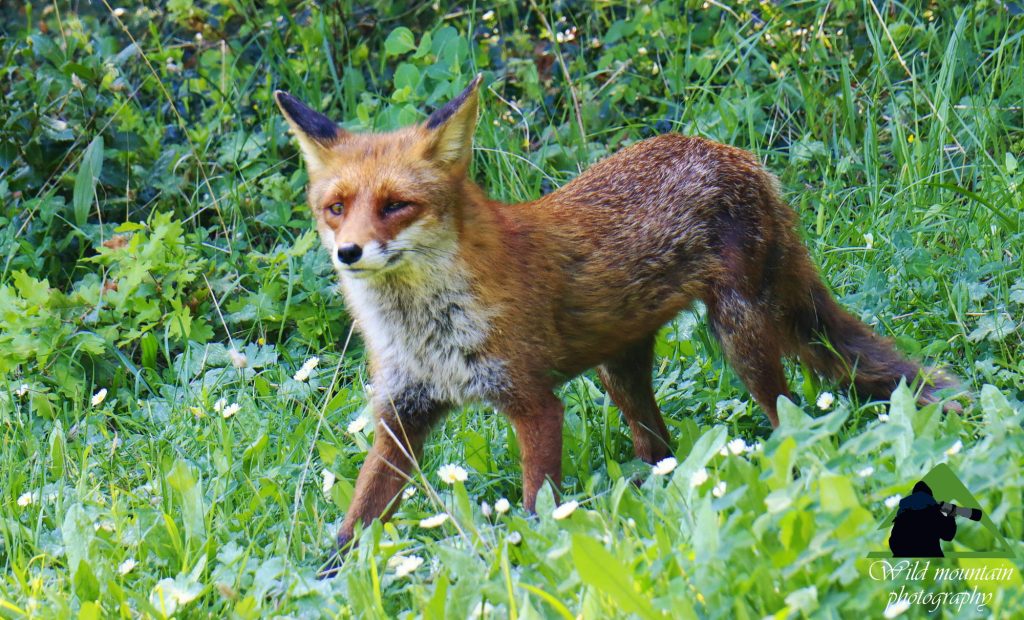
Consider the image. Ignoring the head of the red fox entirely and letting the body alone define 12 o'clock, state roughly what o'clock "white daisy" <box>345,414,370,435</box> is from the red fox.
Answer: The white daisy is roughly at 1 o'clock from the red fox.

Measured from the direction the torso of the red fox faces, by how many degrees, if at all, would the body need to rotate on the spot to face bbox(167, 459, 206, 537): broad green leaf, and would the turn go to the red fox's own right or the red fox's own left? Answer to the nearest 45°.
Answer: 0° — it already faces it

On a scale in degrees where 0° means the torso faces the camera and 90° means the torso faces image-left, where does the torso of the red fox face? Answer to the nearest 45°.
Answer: approximately 45°

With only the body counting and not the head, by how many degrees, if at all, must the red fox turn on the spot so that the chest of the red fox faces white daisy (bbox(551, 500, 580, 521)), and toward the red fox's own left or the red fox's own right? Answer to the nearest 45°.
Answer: approximately 45° to the red fox's own left

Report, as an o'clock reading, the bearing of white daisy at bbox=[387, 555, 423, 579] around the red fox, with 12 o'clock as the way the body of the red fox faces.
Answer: The white daisy is roughly at 11 o'clock from the red fox.
